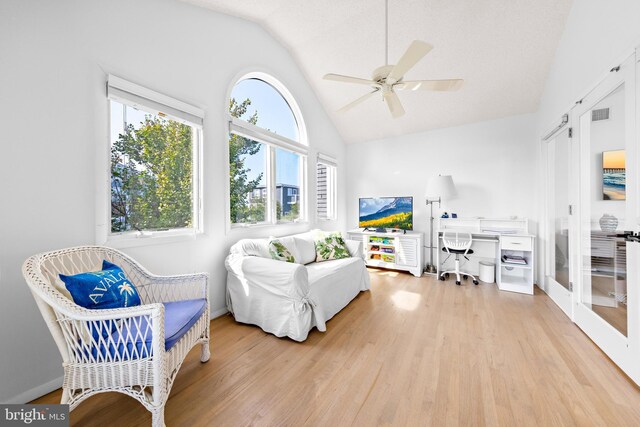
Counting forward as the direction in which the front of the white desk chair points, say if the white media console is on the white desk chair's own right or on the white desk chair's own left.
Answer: on the white desk chair's own left

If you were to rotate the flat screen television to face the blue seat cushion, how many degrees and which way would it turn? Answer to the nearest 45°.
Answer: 0° — it already faces it

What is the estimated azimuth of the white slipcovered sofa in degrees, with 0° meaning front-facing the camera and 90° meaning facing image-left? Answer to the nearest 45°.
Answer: approximately 315°

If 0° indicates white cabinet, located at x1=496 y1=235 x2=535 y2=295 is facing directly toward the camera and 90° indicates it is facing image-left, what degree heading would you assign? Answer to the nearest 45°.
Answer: approximately 0°

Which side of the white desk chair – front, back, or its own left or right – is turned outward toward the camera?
back

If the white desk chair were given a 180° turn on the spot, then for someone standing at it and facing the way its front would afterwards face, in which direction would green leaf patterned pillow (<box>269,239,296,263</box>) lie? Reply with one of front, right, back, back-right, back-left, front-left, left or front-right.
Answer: front-right

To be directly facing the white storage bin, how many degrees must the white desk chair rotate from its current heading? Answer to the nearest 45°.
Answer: approximately 45° to its right

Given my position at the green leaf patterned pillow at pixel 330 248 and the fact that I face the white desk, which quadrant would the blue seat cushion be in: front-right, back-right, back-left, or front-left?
back-right

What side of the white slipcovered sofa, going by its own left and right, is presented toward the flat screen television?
left
